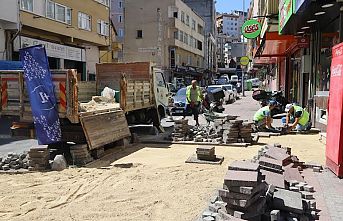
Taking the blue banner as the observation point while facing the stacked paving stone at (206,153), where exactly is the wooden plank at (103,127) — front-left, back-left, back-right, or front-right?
front-left

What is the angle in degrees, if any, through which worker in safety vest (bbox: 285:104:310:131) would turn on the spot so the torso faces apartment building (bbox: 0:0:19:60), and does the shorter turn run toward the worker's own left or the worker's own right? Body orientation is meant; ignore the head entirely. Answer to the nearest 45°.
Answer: approximately 45° to the worker's own right

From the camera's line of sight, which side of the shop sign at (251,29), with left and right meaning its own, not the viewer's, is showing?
front

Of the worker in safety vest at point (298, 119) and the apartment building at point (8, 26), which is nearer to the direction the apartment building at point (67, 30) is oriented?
the worker in safety vest

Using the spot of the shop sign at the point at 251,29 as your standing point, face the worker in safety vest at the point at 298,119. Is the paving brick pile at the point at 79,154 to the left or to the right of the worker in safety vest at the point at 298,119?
right

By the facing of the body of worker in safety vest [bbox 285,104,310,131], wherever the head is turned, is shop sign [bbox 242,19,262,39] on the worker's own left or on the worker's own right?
on the worker's own right

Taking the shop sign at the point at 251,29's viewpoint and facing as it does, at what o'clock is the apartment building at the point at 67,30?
The apartment building is roughly at 4 o'clock from the shop sign.

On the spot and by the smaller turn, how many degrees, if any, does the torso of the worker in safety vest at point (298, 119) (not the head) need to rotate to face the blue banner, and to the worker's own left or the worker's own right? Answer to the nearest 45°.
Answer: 0° — they already face it

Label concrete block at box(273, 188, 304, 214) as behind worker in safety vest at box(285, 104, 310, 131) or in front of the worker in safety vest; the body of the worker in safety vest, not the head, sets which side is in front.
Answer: in front

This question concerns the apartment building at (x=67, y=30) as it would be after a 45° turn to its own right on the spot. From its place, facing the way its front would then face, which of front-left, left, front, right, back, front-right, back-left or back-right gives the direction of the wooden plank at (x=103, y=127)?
front

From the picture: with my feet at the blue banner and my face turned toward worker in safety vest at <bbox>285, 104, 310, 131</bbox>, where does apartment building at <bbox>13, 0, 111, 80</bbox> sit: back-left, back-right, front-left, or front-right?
front-left

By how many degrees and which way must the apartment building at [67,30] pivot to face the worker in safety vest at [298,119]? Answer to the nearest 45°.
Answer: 0° — it already faces them
